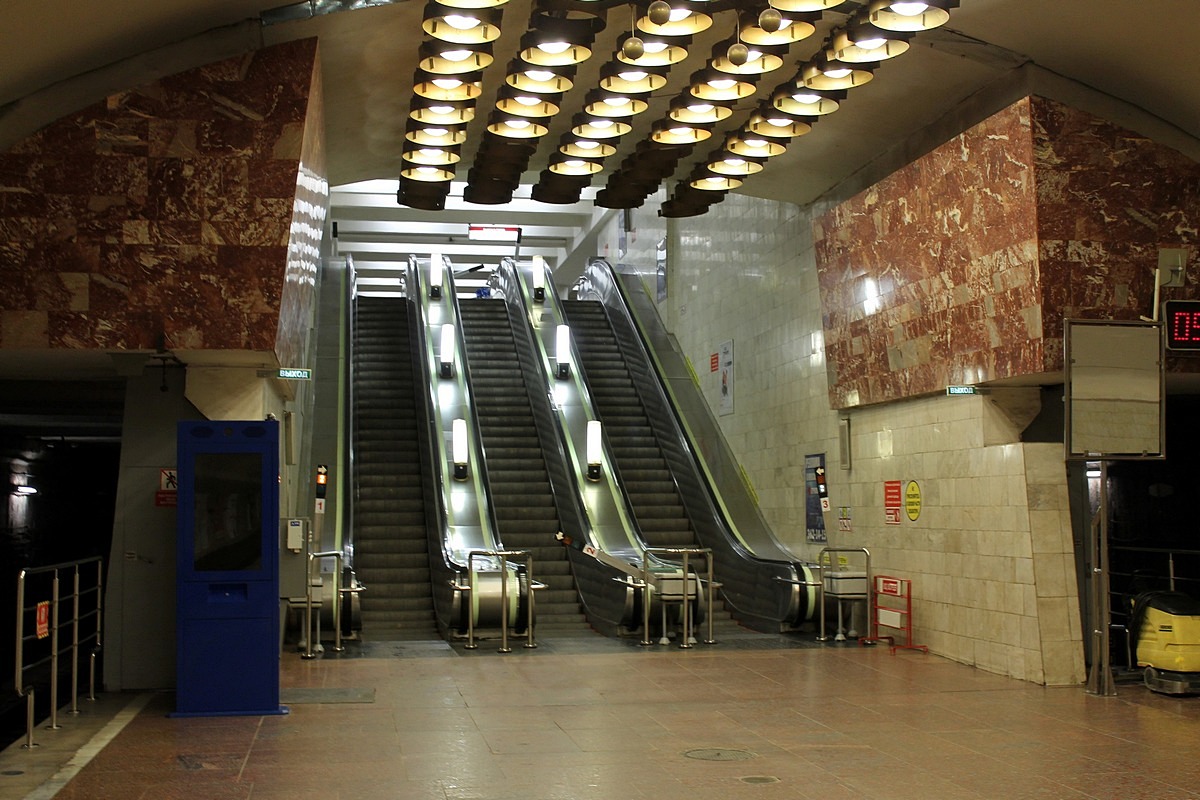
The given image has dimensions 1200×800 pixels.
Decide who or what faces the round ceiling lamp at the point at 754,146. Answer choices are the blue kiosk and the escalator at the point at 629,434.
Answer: the escalator

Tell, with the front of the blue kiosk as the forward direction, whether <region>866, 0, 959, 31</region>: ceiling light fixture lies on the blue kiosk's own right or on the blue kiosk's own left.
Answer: on the blue kiosk's own left

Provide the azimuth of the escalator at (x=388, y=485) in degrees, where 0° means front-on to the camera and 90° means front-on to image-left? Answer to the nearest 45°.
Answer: approximately 0°

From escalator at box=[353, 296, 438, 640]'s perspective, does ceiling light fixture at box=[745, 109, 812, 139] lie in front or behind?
in front

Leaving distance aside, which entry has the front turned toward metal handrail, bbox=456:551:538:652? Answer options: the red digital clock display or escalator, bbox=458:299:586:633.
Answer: the escalator

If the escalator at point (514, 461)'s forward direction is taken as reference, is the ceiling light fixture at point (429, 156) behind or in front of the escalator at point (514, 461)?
in front

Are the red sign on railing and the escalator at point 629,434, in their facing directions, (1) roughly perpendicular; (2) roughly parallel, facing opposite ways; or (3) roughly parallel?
roughly perpendicular

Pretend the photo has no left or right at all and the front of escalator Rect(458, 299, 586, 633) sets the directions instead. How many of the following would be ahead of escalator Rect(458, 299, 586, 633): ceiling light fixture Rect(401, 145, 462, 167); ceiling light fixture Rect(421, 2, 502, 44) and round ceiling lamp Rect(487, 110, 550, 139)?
3
